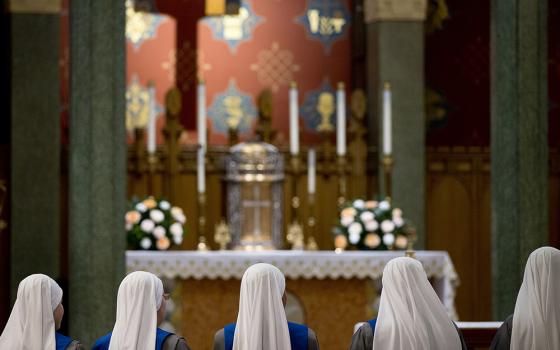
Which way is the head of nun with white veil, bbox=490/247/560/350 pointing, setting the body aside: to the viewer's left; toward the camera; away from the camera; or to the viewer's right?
away from the camera

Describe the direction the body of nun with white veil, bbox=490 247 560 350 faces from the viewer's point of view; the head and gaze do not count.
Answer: away from the camera

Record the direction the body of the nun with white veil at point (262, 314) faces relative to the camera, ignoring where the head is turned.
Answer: away from the camera

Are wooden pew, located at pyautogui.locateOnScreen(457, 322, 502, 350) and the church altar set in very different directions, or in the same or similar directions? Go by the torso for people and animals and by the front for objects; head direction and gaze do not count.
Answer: very different directions

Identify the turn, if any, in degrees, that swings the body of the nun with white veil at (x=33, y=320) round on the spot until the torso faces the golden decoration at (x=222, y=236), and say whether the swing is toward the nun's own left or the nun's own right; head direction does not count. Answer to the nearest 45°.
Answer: approximately 45° to the nun's own left

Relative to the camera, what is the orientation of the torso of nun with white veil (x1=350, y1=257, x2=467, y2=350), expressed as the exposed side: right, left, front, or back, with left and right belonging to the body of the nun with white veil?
back

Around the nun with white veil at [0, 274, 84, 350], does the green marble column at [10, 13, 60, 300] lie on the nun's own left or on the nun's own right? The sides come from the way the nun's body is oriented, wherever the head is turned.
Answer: on the nun's own left

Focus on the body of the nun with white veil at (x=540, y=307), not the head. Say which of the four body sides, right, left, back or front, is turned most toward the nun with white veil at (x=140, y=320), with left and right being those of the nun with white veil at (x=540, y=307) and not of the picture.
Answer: left

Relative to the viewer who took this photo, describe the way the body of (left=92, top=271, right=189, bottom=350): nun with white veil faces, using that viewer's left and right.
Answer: facing away from the viewer and to the right of the viewer

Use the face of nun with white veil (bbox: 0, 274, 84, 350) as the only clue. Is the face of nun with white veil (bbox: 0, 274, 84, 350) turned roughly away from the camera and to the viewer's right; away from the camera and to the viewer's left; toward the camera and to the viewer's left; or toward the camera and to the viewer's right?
away from the camera and to the viewer's right

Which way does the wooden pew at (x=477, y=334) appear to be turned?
away from the camera
